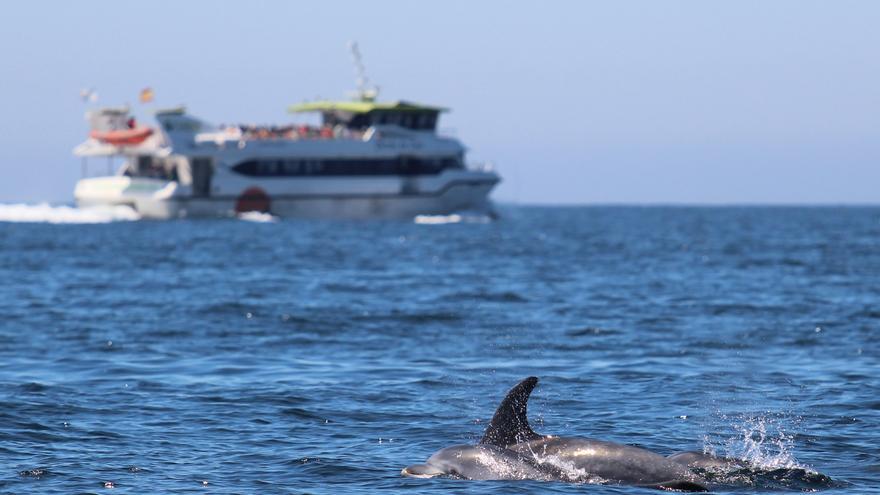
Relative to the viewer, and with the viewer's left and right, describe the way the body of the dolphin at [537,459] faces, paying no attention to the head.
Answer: facing to the left of the viewer

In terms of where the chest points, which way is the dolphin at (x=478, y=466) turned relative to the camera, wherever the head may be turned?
to the viewer's left
